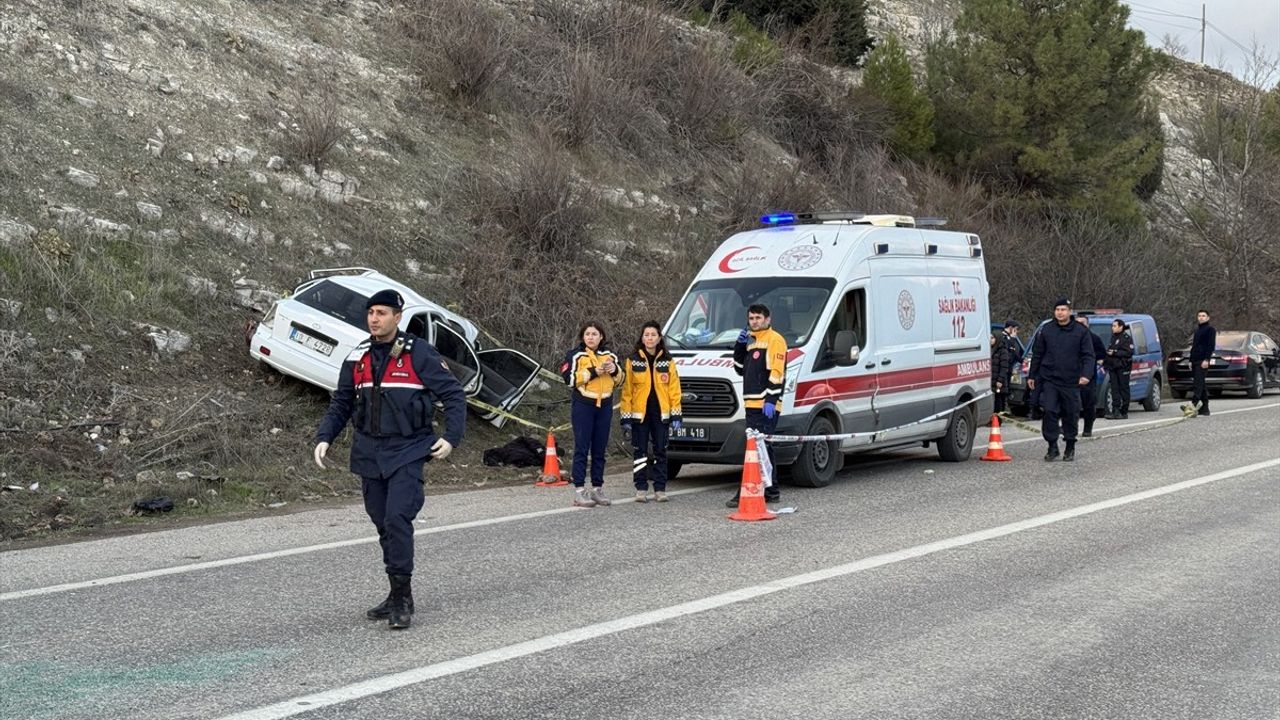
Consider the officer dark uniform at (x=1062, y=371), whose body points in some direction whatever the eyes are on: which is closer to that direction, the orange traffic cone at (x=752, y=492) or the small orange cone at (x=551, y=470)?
the orange traffic cone

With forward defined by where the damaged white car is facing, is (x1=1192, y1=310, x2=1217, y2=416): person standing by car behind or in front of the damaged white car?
in front

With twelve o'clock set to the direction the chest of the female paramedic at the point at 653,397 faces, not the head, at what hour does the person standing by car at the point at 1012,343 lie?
The person standing by car is roughly at 7 o'clock from the female paramedic.

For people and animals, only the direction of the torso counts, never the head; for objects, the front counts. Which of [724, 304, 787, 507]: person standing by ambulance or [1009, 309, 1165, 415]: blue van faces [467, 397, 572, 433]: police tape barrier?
the blue van

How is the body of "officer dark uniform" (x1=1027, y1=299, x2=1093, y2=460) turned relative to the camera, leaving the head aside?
toward the camera

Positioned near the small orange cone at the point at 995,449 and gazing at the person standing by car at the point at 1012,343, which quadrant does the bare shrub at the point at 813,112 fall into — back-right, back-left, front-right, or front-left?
front-left

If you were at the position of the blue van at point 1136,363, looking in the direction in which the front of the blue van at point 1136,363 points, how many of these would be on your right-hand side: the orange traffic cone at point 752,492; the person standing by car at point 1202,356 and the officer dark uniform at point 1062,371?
0

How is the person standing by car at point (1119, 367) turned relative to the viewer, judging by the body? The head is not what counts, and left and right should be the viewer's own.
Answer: facing the viewer and to the left of the viewer

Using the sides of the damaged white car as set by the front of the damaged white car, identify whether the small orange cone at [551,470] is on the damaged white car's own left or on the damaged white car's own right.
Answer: on the damaged white car's own right

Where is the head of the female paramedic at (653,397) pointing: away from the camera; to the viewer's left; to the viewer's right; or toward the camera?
toward the camera

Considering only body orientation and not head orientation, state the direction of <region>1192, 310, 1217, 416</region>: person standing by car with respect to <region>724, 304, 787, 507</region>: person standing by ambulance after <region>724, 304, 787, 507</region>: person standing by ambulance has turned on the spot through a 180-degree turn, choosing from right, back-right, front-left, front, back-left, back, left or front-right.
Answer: front

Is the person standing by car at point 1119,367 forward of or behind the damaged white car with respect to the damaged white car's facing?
forward

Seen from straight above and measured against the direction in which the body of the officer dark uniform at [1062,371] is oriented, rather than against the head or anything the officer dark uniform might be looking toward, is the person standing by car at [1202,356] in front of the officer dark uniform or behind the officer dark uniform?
behind

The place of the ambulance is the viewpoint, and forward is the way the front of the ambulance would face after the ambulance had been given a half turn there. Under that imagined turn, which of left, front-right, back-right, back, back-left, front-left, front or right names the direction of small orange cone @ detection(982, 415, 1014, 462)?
front

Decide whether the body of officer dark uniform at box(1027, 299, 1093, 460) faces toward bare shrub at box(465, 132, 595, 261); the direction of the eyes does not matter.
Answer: no

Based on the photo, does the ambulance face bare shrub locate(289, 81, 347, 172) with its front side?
no

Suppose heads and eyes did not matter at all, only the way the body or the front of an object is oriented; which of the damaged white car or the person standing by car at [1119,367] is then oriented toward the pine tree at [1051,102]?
the damaged white car

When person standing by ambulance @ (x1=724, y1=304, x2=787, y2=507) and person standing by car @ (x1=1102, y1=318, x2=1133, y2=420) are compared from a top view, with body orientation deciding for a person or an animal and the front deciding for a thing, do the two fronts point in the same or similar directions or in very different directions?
same or similar directions

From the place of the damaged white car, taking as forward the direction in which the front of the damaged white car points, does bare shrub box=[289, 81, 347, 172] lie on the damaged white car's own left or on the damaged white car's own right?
on the damaged white car's own left

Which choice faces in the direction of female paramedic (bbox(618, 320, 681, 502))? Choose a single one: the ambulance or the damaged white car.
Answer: the ambulance
